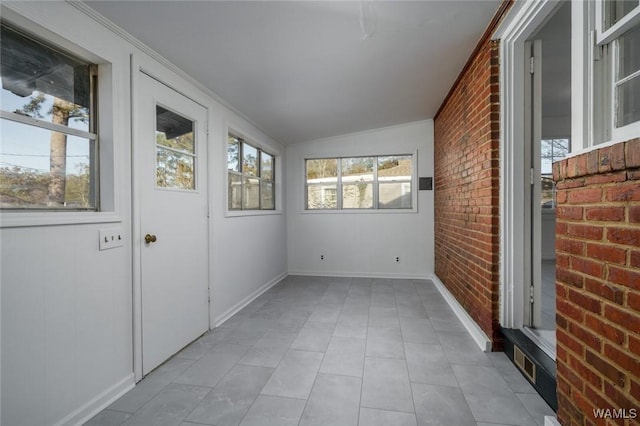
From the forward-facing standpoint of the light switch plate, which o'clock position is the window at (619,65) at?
The window is roughly at 12 o'clock from the light switch plate.

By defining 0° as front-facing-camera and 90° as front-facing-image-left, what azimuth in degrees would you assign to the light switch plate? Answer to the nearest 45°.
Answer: approximately 315°
